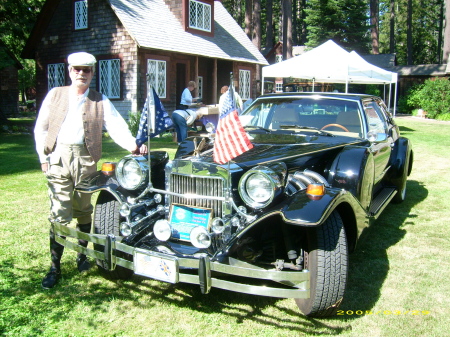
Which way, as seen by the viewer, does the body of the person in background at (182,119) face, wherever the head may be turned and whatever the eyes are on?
to the viewer's right

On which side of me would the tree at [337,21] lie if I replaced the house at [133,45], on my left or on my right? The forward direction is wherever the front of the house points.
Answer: on my left

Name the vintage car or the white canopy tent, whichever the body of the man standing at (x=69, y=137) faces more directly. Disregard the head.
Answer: the vintage car

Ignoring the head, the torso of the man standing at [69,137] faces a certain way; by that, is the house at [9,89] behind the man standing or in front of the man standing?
behind

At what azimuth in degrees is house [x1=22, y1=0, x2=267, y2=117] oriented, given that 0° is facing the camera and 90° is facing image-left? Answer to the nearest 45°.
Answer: approximately 315°

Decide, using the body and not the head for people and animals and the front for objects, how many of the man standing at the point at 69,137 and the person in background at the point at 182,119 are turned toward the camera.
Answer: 1

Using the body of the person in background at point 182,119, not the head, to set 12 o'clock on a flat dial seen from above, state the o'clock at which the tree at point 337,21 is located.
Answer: The tree is roughly at 10 o'clock from the person in background.

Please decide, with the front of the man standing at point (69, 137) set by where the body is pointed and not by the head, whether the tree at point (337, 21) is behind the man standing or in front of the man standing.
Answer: behind

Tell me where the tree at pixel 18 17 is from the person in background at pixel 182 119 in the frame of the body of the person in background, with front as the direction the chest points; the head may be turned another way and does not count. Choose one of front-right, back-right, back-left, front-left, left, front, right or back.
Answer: back-left
